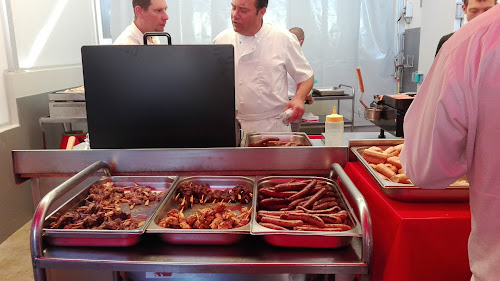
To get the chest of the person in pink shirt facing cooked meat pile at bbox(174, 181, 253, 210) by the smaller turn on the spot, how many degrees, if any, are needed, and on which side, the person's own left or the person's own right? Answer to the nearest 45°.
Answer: approximately 90° to the person's own left

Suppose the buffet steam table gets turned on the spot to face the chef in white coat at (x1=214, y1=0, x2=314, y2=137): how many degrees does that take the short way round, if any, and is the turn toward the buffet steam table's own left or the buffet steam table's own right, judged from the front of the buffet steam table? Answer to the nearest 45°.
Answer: approximately 180°

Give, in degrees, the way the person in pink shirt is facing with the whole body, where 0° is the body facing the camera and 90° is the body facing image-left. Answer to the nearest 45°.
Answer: approximately 180°

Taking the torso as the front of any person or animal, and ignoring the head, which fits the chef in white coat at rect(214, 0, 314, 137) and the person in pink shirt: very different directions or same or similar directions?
very different directions

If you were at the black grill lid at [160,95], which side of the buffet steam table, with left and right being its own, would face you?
back

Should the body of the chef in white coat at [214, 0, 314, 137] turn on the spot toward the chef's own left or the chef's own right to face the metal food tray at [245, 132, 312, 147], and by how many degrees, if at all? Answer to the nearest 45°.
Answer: approximately 45° to the chef's own left
